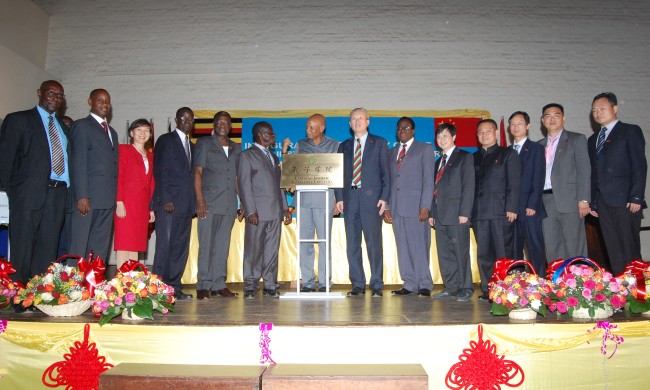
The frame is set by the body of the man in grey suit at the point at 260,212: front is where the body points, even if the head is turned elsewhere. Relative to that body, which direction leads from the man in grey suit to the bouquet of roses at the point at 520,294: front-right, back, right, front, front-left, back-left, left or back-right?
front

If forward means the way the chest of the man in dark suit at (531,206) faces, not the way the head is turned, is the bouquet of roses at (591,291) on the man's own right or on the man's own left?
on the man's own left

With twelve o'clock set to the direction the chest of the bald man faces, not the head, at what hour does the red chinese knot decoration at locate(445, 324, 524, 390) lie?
The red chinese knot decoration is roughly at 11 o'clock from the bald man.

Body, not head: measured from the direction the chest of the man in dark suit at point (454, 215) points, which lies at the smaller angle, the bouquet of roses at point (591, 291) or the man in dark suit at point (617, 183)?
the bouquet of roses

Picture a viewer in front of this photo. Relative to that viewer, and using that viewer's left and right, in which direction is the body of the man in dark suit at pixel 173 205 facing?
facing the viewer and to the right of the viewer

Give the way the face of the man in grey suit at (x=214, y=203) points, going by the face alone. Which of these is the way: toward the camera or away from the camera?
toward the camera

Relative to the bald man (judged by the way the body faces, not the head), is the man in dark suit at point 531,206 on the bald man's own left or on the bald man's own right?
on the bald man's own left

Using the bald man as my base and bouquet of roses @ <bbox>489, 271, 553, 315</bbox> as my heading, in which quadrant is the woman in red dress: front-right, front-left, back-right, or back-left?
back-right

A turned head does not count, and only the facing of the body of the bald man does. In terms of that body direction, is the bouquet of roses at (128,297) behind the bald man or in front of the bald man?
in front

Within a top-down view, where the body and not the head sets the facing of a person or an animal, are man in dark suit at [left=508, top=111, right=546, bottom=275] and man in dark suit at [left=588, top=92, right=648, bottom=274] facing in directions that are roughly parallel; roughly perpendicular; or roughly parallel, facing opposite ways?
roughly parallel

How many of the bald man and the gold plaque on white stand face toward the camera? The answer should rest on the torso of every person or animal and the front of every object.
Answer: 2
